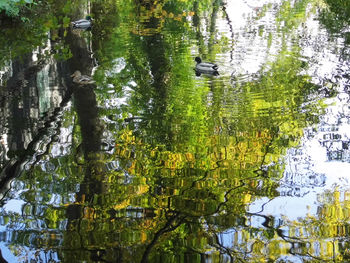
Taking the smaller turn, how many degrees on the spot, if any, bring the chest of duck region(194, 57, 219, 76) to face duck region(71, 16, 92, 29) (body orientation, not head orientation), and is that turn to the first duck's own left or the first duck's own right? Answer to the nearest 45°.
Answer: approximately 45° to the first duck's own right

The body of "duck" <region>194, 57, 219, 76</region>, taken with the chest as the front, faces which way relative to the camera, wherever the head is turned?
to the viewer's left

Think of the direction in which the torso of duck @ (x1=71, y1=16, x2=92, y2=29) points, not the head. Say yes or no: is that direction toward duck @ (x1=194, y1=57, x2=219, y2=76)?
no
